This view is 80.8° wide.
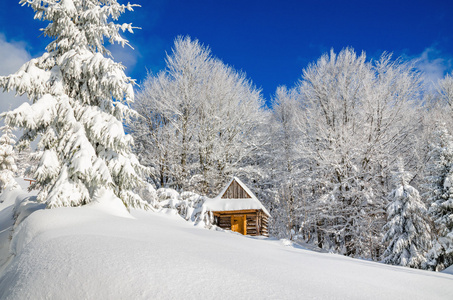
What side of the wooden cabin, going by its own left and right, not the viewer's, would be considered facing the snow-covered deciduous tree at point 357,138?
left

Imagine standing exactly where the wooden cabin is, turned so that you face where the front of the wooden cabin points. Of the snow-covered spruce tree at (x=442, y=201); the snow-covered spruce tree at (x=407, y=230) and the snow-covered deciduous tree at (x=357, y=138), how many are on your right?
0

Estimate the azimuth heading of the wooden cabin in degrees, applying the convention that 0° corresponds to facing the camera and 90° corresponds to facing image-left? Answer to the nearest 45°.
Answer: approximately 0°

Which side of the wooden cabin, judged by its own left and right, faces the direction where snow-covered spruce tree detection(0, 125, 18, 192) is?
right

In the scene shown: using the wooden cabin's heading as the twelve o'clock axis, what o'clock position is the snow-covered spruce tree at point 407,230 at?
The snow-covered spruce tree is roughly at 10 o'clock from the wooden cabin.

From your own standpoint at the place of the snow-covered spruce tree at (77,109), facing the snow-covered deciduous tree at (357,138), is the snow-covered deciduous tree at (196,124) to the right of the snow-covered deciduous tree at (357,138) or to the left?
left

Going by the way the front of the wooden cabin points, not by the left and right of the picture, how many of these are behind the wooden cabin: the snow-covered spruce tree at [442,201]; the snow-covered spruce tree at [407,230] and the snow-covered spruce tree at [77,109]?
0

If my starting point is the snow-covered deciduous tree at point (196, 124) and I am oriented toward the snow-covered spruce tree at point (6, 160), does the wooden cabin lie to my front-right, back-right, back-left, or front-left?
back-left

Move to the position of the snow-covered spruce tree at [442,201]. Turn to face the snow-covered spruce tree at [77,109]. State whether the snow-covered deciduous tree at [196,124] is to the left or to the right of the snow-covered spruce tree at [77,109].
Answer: right

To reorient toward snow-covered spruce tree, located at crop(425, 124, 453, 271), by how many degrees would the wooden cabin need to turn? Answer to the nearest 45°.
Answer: approximately 45° to its left

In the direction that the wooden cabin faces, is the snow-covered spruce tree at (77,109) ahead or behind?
ahead

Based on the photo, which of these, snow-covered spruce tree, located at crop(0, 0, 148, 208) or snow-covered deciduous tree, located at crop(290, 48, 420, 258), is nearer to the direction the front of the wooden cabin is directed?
the snow-covered spruce tree

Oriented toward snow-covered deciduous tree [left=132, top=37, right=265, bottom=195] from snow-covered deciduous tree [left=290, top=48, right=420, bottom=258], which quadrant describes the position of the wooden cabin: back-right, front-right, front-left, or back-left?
front-left
